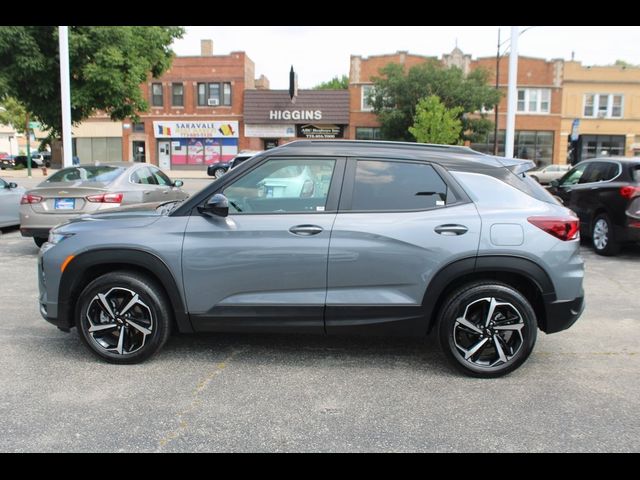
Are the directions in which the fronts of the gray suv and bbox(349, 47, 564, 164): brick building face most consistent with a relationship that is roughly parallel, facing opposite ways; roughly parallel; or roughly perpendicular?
roughly perpendicular

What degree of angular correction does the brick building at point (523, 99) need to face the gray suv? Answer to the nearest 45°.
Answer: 0° — it already faces it

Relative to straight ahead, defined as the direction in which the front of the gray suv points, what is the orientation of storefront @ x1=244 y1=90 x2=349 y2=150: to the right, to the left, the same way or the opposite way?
to the left

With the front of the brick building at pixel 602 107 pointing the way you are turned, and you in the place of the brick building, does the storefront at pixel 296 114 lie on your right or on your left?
on your right

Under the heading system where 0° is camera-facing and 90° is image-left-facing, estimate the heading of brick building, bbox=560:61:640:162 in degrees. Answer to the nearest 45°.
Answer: approximately 0°

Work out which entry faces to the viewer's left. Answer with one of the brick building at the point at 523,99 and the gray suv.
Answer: the gray suv

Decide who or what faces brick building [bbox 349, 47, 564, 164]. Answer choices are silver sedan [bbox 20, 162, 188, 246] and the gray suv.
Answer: the silver sedan

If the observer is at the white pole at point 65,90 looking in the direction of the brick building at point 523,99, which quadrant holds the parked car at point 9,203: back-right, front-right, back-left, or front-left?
back-right

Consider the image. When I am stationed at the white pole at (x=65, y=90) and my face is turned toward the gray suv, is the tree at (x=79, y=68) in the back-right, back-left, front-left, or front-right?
back-left

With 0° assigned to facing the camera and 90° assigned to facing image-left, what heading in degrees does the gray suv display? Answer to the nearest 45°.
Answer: approximately 90°

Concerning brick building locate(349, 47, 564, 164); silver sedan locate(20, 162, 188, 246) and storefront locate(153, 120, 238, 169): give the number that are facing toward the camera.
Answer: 2
